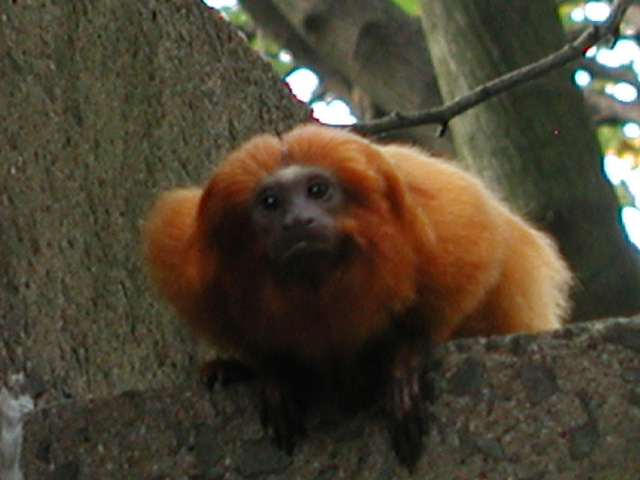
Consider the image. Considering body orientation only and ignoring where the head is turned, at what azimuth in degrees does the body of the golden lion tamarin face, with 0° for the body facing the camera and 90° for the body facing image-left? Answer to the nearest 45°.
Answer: approximately 45°

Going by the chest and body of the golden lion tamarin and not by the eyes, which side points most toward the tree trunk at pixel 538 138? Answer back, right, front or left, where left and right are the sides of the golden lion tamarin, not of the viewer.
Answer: back

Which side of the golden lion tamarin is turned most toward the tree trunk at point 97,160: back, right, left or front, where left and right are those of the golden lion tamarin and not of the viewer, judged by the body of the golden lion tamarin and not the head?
right

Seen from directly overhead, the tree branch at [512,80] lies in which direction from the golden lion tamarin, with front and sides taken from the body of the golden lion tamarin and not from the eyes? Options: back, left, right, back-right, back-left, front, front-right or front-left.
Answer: back
